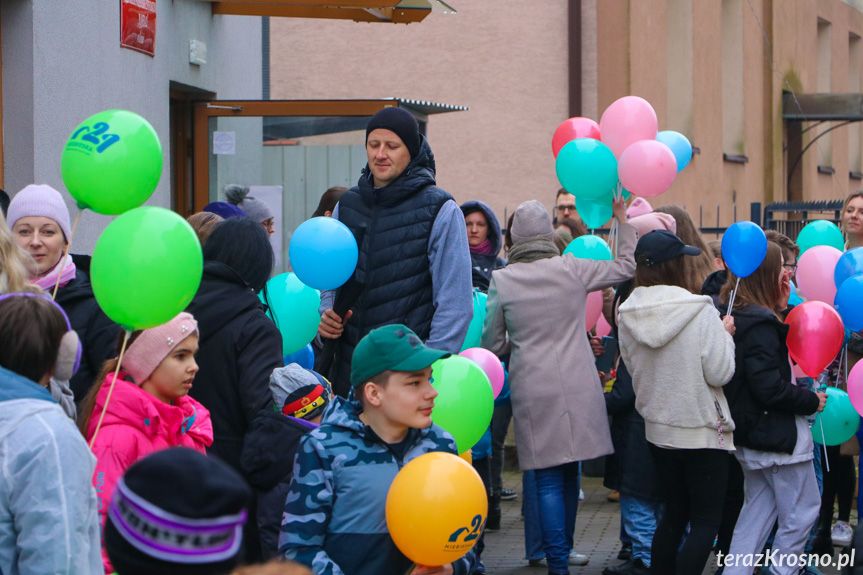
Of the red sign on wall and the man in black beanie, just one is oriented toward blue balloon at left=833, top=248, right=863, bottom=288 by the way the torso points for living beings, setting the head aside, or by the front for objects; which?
the red sign on wall

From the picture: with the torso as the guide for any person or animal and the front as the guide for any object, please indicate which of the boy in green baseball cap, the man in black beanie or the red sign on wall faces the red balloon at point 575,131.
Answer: the red sign on wall

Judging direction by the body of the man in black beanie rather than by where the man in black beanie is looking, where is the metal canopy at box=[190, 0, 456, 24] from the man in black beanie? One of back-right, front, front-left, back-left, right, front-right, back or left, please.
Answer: back-right

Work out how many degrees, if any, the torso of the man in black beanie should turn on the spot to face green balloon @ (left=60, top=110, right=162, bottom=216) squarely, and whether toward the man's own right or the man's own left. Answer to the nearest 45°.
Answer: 0° — they already face it

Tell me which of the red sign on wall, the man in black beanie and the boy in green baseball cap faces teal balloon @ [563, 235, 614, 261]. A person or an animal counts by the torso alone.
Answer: the red sign on wall

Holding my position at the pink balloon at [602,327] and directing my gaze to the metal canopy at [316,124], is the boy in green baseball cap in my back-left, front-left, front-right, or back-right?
back-left

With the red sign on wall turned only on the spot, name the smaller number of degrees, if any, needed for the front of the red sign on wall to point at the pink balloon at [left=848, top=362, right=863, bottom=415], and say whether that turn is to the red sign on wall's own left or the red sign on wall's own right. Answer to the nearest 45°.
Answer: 0° — it already faces it

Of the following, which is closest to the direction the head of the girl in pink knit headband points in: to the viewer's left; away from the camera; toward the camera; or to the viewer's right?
to the viewer's right
